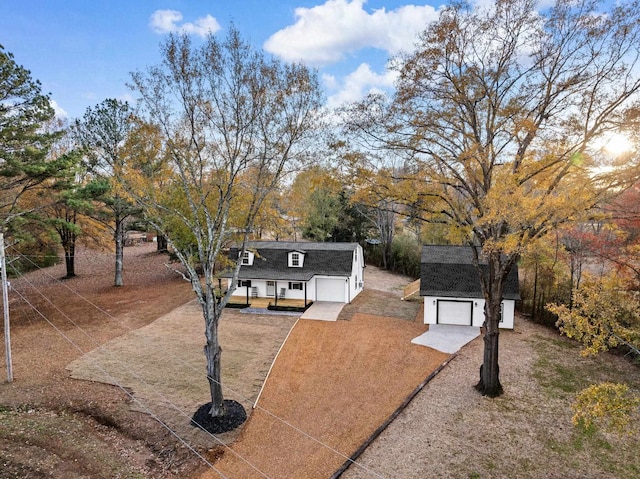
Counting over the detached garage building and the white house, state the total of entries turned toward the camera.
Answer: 2

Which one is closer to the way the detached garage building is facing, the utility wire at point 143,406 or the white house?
the utility wire

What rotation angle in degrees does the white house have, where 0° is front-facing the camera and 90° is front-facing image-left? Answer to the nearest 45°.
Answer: approximately 0°

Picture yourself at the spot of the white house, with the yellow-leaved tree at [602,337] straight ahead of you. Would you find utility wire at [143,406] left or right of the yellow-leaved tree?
right

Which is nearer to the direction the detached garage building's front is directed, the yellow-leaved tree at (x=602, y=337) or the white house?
the yellow-leaved tree

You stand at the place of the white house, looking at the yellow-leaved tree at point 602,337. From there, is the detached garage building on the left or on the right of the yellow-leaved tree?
left

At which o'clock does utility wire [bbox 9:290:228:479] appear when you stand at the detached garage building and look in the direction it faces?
The utility wire is roughly at 1 o'clock from the detached garage building.

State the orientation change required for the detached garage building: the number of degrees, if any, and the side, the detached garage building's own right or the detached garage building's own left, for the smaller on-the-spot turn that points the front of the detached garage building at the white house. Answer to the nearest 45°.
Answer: approximately 90° to the detached garage building's own right

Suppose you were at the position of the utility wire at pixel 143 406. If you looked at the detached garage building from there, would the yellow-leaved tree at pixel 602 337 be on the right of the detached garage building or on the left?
right

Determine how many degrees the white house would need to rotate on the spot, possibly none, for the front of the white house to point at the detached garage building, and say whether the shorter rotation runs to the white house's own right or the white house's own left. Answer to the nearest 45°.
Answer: approximately 45° to the white house's own left
